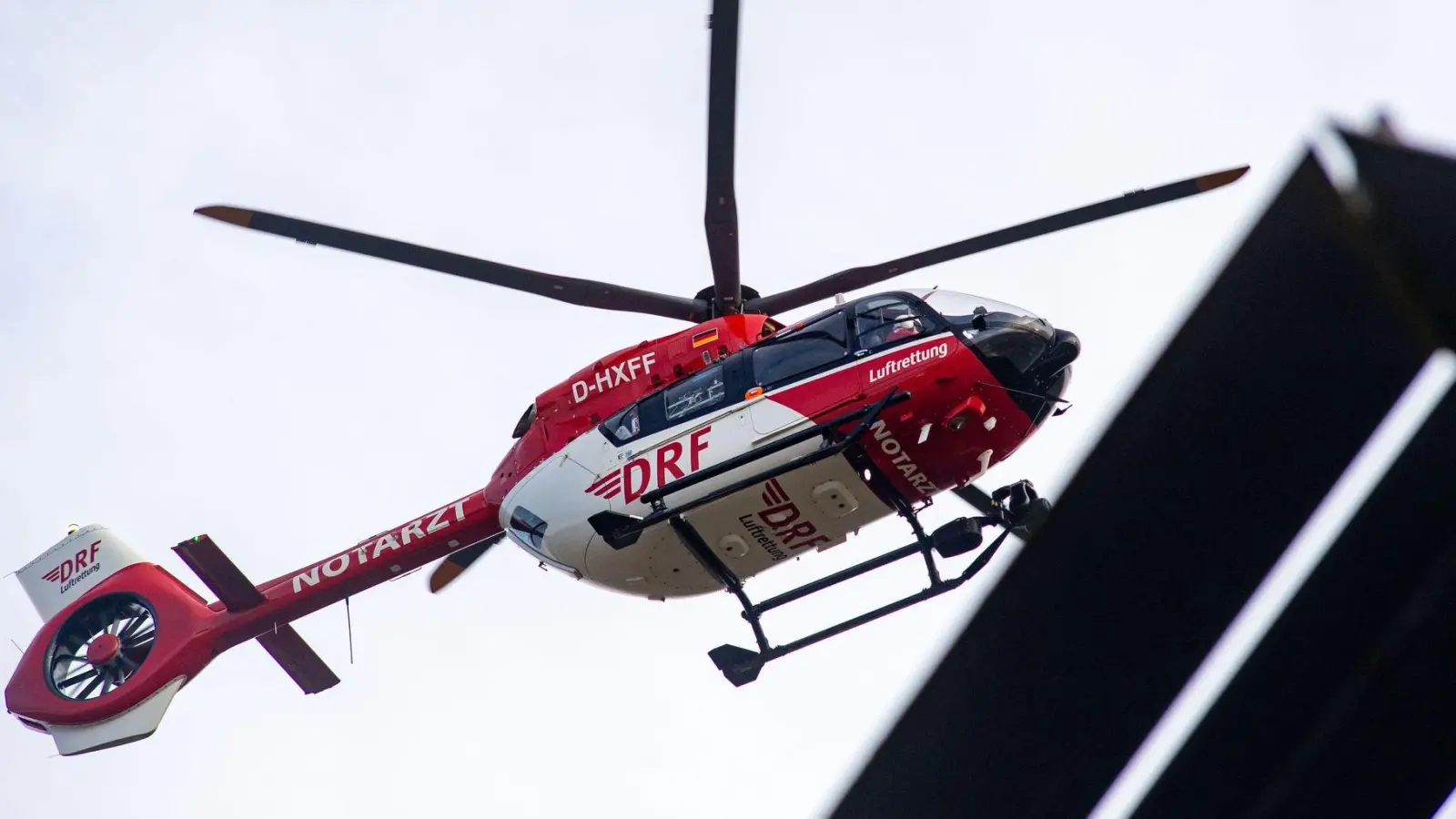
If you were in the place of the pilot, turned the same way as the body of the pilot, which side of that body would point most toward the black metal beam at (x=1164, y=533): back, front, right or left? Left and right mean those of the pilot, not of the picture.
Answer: right

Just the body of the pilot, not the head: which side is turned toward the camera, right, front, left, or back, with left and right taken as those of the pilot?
right

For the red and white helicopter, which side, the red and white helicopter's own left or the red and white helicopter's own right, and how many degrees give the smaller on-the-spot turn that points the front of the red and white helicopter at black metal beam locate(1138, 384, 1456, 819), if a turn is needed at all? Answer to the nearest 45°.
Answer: approximately 90° to the red and white helicopter's own right

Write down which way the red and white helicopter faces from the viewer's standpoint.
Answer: facing to the right of the viewer

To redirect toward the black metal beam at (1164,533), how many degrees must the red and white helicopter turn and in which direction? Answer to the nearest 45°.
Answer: approximately 90° to its right

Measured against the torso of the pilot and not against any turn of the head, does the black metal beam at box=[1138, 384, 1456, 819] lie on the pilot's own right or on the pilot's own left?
on the pilot's own right
